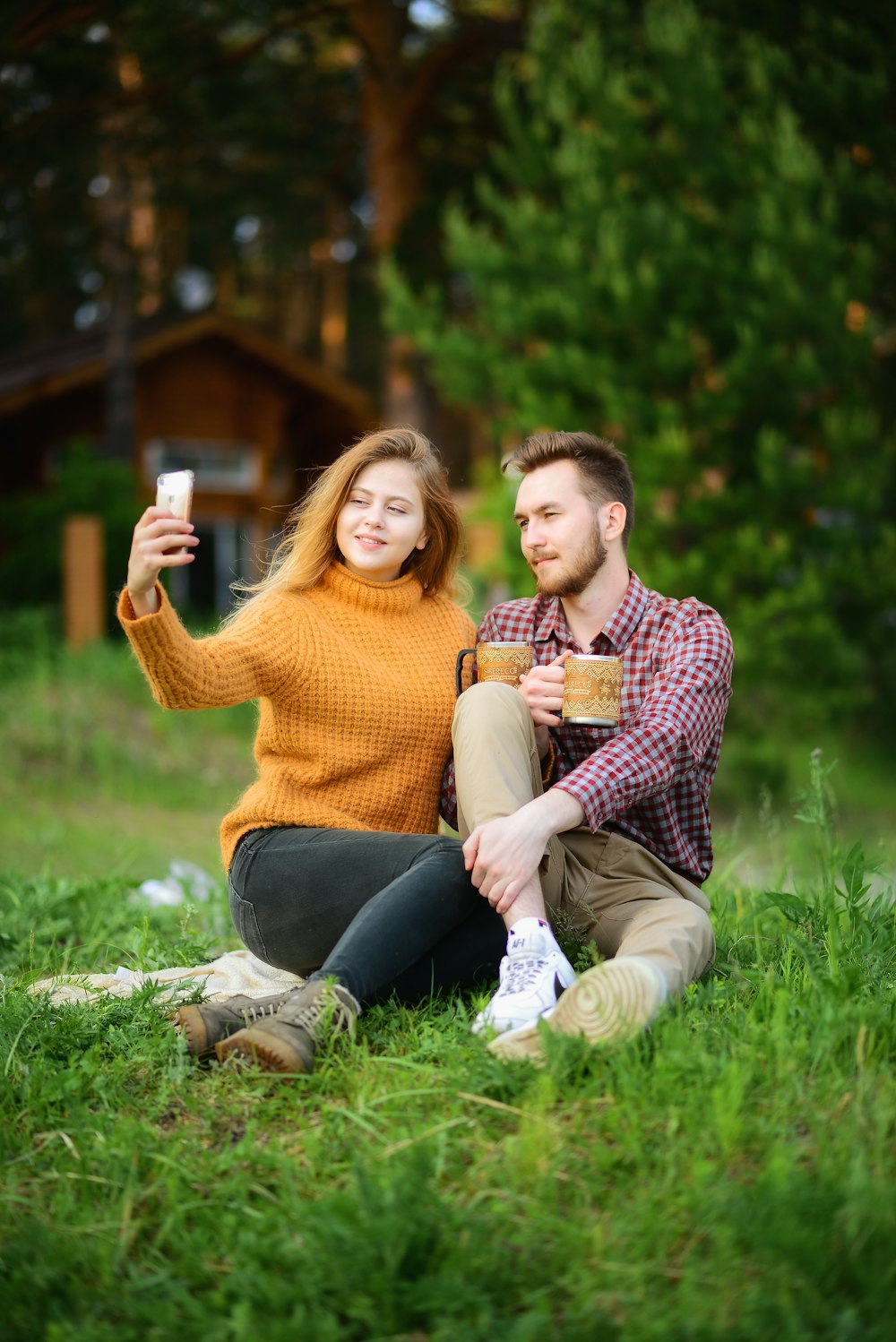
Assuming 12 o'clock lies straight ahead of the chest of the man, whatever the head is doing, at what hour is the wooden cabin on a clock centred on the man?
The wooden cabin is roughly at 4 o'clock from the man.

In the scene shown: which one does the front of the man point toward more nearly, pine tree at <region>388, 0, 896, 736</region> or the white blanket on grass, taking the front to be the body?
the white blanket on grass

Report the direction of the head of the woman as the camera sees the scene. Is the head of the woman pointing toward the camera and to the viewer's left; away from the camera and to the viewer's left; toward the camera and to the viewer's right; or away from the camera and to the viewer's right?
toward the camera and to the viewer's left

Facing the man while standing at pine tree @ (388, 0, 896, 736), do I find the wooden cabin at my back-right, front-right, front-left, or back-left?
back-right

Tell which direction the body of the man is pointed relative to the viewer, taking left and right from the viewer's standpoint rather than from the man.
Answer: facing the viewer and to the left of the viewer

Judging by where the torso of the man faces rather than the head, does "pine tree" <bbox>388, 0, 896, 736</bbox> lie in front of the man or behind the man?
behind

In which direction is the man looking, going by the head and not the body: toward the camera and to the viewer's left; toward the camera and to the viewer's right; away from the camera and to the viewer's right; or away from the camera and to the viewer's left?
toward the camera and to the viewer's left
